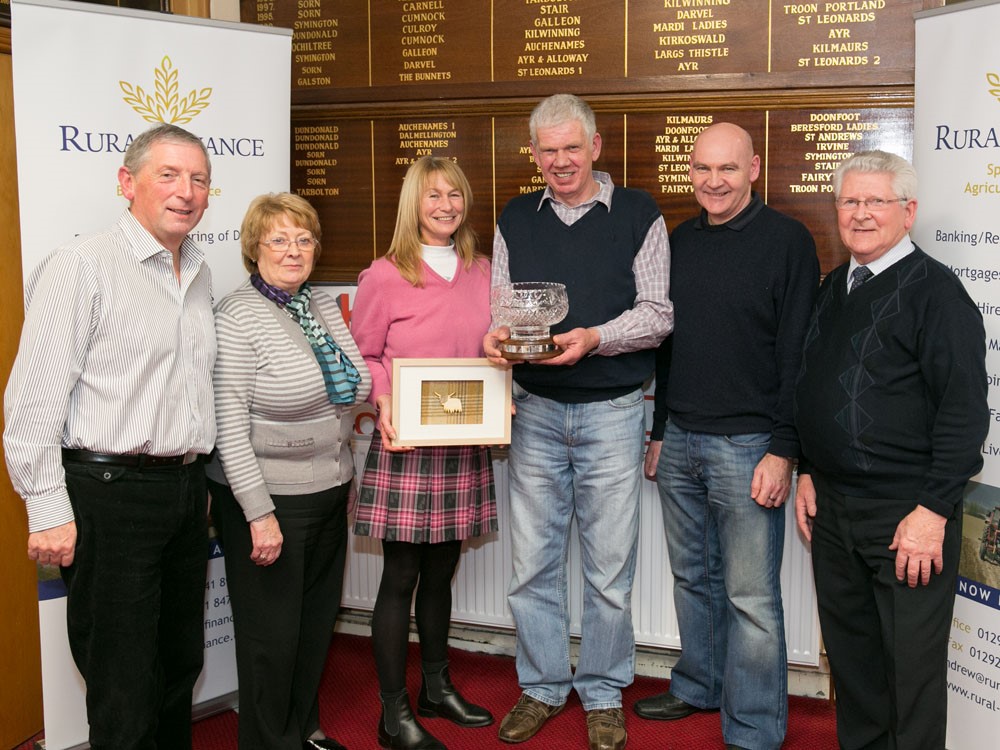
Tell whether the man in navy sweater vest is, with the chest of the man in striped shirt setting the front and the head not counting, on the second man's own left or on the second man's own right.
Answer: on the second man's own left

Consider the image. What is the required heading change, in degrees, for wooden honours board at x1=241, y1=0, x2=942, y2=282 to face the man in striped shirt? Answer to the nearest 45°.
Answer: approximately 45° to its right

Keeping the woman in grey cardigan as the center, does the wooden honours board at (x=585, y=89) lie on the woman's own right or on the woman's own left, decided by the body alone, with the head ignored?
on the woman's own left

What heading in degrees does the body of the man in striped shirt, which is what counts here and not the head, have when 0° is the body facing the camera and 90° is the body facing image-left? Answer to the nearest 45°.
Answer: approximately 315°

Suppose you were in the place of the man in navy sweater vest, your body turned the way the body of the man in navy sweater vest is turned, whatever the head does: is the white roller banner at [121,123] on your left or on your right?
on your right

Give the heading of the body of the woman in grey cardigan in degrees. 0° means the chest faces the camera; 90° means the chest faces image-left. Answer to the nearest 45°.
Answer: approximately 315°
